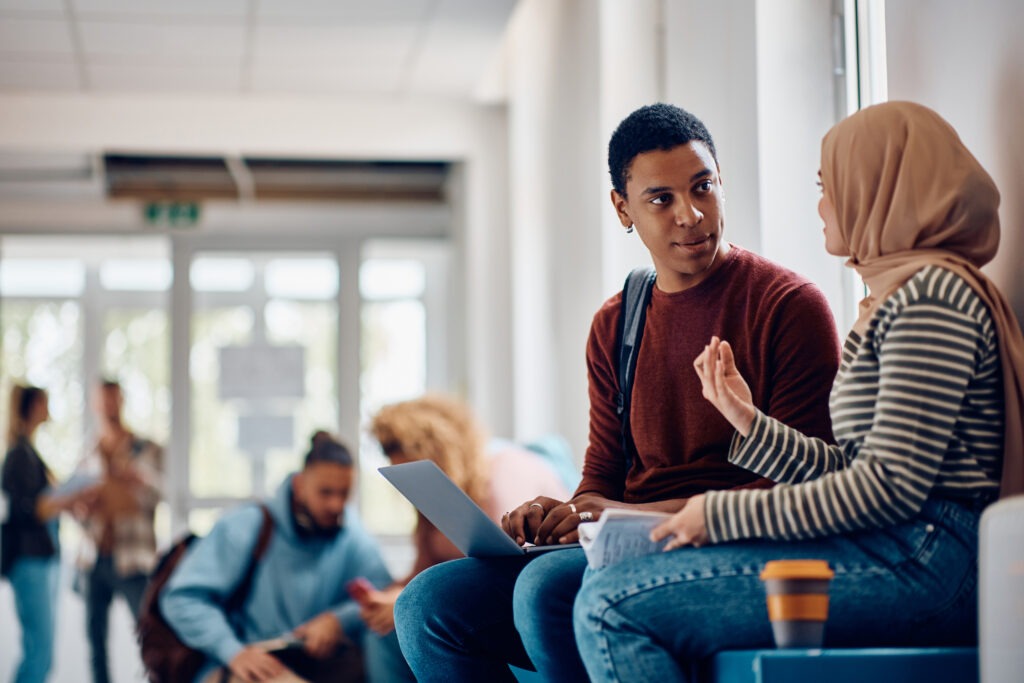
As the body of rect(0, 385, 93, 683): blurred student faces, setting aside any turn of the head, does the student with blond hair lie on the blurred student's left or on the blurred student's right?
on the blurred student's right

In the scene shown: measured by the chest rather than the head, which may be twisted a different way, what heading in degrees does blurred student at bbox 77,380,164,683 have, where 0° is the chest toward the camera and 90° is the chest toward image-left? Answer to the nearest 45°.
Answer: approximately 45°

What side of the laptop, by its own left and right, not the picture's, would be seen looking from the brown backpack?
left

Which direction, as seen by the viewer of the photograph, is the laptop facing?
facing away from the viewer and to the right of the viewer

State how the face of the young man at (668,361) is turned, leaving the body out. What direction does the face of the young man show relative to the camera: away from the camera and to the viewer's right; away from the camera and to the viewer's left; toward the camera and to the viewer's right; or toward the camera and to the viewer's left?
toward the camera and to the viewer's right

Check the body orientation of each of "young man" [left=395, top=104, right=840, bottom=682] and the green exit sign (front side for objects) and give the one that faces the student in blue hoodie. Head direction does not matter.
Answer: the green exit sign

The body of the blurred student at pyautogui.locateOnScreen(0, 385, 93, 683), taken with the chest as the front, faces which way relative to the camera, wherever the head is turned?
to the viewer's right
